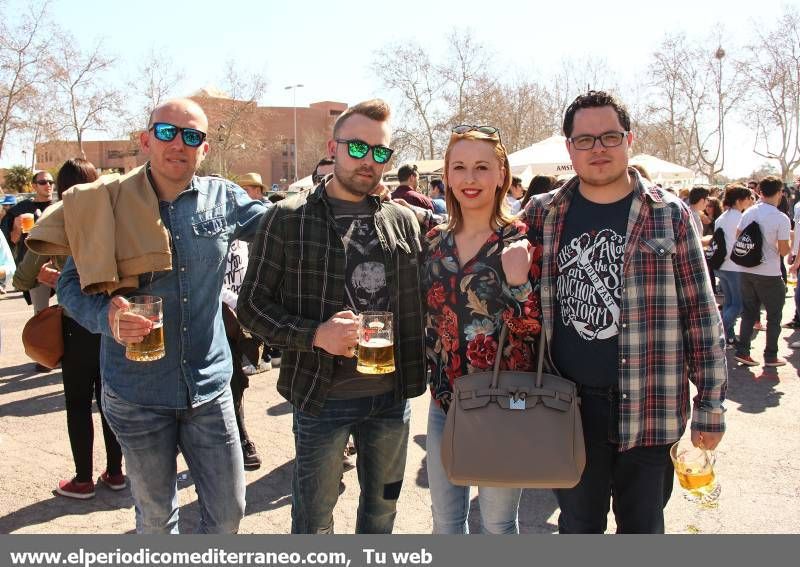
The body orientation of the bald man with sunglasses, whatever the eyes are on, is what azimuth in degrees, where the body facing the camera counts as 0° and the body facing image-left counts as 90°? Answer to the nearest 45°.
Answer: approximately 0°

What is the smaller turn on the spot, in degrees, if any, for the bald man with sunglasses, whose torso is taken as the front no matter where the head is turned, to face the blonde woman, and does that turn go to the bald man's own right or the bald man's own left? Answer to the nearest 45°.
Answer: approximately 90° to the bald man's own left

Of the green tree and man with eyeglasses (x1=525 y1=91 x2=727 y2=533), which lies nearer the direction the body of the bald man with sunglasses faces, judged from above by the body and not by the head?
the man with eyeglasses

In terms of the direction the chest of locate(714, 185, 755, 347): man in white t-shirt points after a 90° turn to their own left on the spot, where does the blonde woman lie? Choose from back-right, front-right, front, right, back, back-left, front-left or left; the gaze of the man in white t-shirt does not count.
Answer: back

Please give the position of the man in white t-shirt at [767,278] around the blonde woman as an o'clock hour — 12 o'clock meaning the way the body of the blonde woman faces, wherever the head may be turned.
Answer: The man in white t-shirt is roughly at 7 o'clock from the blonde woman.

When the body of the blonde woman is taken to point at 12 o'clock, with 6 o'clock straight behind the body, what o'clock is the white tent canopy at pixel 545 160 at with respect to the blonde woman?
The white tent canopy is roughly at 6 o'clock from the blonde woman.
